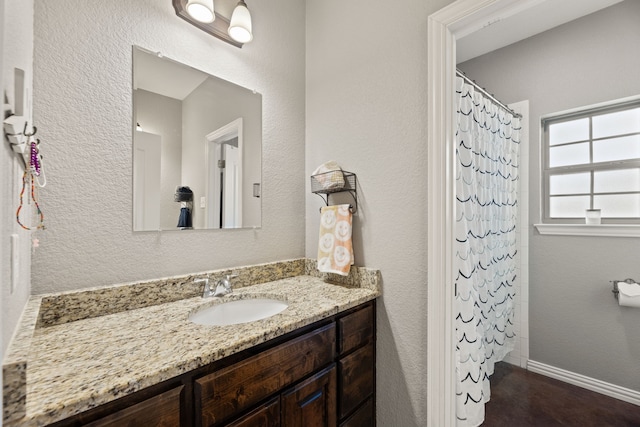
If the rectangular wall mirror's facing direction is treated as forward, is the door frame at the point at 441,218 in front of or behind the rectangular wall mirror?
in front

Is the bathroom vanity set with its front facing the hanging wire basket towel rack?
no

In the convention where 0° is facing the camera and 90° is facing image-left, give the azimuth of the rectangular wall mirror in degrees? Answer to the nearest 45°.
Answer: approximately 315°

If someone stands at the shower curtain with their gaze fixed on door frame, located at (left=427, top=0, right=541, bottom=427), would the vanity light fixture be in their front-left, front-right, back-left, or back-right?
front-right

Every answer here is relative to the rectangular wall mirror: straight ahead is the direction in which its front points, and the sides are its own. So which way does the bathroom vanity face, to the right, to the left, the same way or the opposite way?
the same way

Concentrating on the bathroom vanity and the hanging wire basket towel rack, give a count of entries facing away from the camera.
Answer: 0

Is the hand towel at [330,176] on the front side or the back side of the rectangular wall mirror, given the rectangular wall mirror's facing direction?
on the front side

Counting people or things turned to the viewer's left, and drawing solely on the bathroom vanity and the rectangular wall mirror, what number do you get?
0

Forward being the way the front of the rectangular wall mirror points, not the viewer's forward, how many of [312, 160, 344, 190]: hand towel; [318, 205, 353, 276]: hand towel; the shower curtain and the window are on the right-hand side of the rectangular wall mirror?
0

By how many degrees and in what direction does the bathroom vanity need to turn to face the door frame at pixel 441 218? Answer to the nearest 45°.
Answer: approximately 45° to its left
